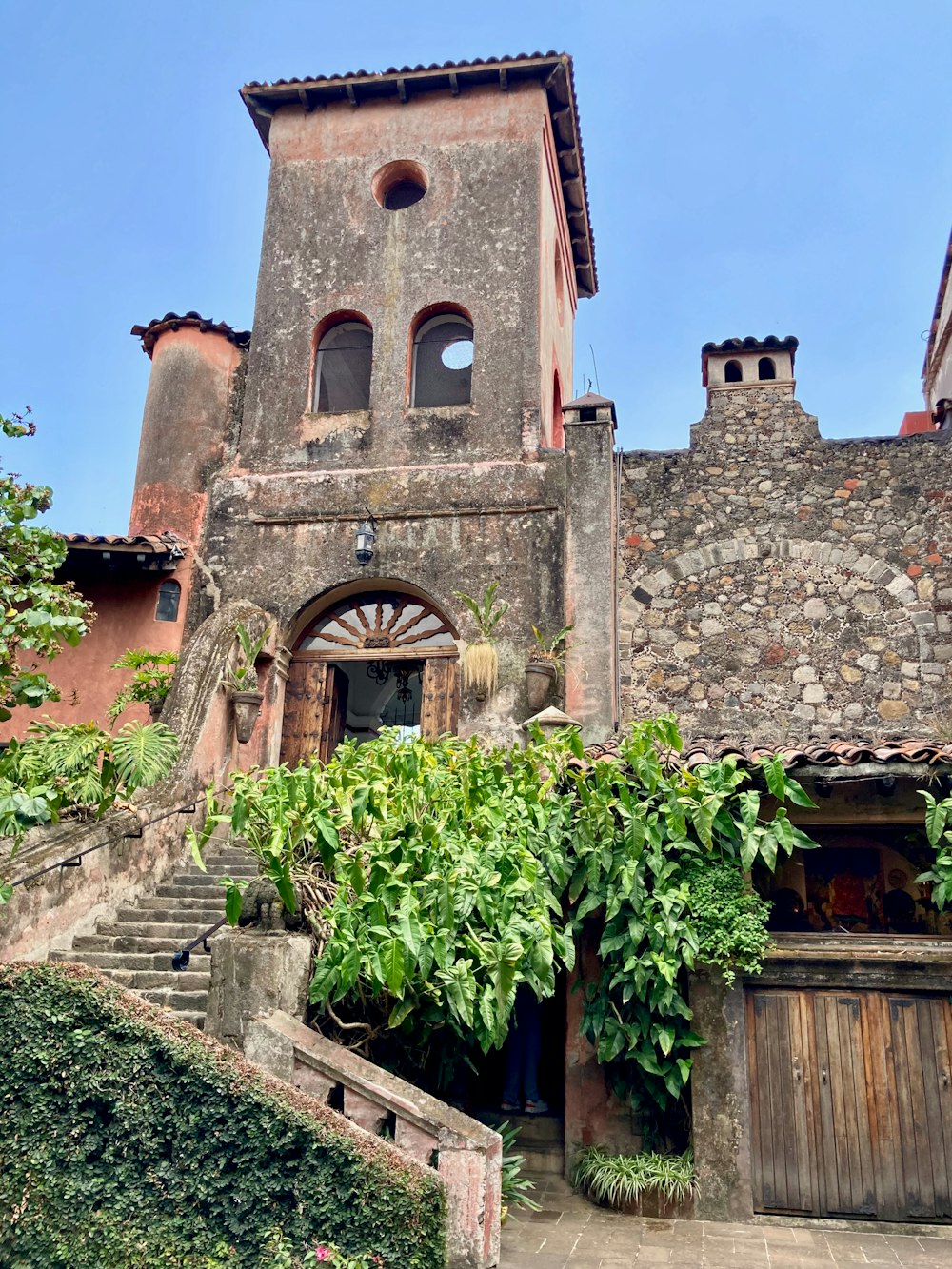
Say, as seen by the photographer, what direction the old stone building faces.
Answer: facing the viewer

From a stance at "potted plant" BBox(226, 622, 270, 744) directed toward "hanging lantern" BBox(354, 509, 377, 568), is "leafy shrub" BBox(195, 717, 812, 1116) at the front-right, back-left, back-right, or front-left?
front-right

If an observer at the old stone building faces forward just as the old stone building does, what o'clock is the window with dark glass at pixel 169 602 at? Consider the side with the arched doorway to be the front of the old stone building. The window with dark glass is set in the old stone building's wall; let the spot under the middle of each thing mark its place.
The window with dark glass is roughly at 3 o'clock from the old stone building.

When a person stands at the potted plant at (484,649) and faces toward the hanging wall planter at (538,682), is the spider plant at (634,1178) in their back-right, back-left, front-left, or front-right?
front-right

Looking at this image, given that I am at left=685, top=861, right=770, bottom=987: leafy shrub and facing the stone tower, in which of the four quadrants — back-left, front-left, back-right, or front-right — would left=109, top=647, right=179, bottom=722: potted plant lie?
front-left
